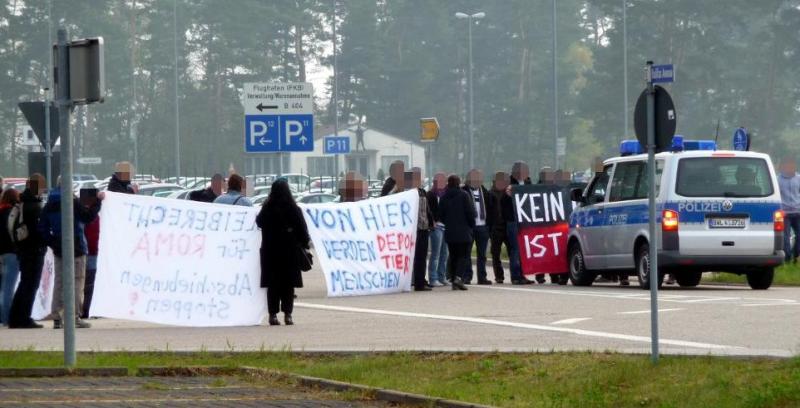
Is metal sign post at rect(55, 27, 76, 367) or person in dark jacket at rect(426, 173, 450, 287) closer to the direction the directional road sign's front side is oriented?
the metal sign post

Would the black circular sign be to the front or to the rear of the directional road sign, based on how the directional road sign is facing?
to the front

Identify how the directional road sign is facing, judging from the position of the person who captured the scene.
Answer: facing the viewer

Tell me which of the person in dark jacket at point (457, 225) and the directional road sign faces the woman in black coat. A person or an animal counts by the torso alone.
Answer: the directional road sign
